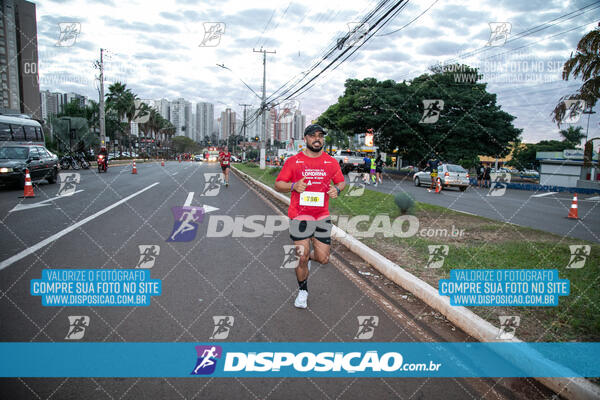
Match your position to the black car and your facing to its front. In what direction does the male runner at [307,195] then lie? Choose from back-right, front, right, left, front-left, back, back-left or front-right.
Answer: front-left

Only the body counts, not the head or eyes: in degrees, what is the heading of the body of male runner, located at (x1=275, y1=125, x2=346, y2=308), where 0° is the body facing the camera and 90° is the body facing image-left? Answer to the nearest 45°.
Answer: approximately 0°

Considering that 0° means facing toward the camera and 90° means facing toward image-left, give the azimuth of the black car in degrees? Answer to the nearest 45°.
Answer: approximately 45°

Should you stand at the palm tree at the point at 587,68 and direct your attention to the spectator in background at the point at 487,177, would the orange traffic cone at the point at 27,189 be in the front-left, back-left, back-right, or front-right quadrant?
back-left

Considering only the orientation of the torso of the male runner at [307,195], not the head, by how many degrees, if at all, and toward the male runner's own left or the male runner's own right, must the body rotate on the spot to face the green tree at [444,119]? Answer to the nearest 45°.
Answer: approximately 180°

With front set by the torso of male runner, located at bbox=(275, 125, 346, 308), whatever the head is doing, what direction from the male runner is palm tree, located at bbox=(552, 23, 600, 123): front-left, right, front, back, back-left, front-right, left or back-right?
back-left

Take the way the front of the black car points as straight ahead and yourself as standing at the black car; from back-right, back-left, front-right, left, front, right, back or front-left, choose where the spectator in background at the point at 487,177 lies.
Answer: back-left

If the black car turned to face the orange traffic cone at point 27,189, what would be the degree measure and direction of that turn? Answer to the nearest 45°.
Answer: approximately 45° to its left
